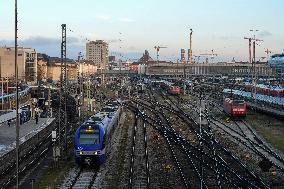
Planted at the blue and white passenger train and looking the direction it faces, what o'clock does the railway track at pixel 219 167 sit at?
The railway track is roughly at 9 o'clock from the blue and white passenger train.

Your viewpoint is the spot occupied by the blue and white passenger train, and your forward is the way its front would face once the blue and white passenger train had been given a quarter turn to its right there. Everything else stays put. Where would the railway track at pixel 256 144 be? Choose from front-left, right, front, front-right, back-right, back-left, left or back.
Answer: back-right

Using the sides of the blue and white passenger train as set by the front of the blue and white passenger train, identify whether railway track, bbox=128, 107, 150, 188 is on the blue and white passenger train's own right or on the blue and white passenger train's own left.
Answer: on the blue and white passenger train's own left

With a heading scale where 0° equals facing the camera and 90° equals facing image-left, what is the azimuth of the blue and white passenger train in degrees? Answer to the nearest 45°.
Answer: approximately 0°
